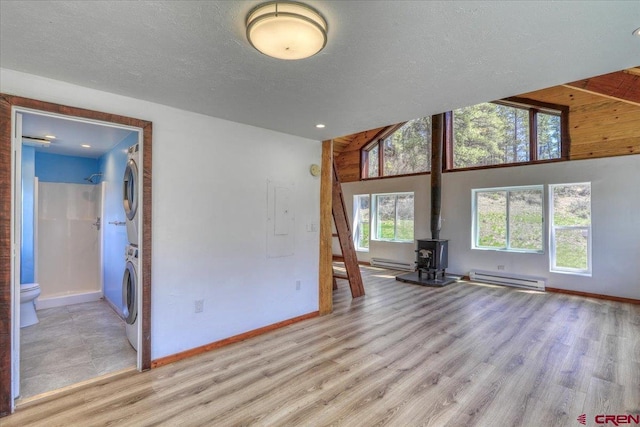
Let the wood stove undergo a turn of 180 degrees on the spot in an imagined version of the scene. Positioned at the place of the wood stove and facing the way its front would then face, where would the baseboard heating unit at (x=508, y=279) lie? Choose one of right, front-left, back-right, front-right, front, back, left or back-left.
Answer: front-right

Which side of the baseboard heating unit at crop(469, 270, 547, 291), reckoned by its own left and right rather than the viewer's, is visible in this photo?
front

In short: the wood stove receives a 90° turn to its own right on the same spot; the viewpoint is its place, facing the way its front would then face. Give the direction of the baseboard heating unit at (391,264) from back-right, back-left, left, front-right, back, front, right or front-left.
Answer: front

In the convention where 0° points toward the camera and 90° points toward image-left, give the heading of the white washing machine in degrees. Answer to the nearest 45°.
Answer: approximately 90°

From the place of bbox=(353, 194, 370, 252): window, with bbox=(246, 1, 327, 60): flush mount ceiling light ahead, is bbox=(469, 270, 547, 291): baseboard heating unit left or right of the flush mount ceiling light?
left

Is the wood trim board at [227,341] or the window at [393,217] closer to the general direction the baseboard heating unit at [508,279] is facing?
the wood trim board

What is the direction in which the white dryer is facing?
to the viewer's left

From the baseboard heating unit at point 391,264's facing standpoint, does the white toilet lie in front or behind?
in front

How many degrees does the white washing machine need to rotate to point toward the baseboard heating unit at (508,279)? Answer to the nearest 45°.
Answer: approximately 180°

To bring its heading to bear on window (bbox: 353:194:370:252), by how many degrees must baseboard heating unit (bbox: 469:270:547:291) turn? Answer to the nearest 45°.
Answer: approximately 90° to its right

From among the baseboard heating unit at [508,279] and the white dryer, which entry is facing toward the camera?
the baseboard heating unit

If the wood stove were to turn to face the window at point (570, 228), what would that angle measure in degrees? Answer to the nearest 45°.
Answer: approximately 135° to its left

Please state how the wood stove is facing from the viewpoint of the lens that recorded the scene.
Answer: facing the viewer and to the left of the viewer

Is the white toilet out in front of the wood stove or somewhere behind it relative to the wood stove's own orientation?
in front
